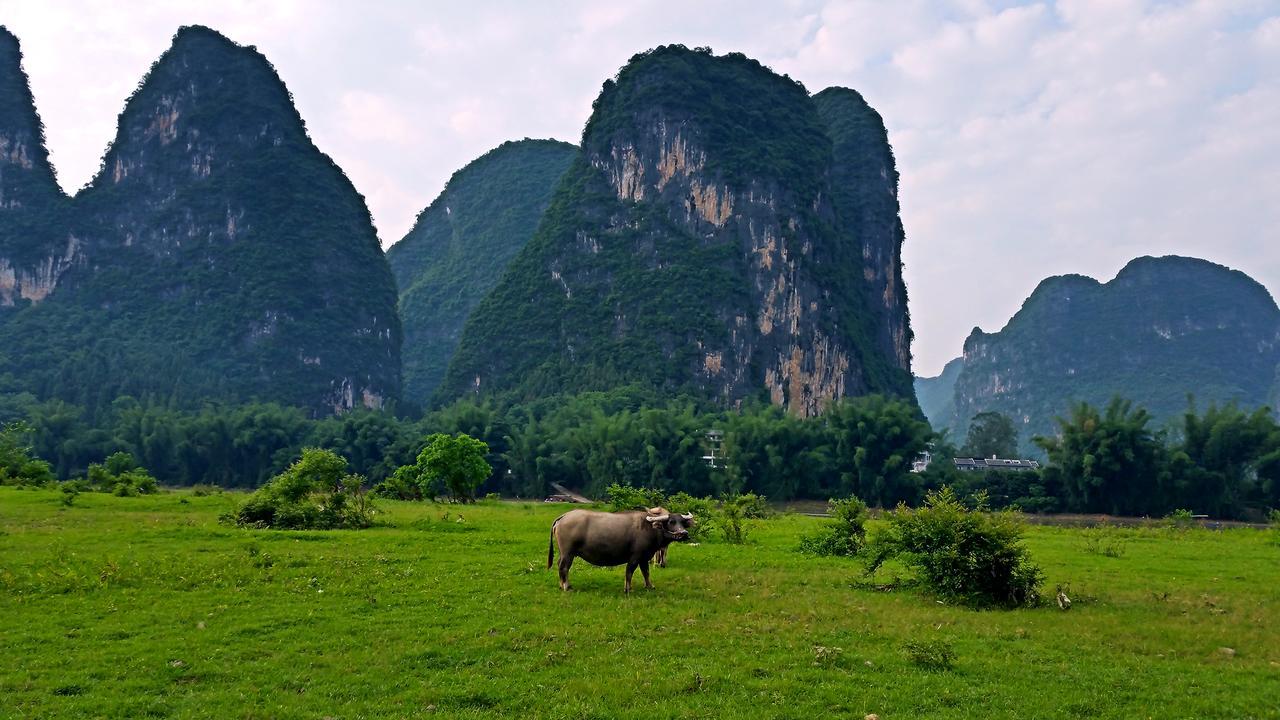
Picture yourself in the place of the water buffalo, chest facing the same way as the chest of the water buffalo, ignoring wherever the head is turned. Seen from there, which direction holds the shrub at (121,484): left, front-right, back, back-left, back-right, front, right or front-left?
back-left

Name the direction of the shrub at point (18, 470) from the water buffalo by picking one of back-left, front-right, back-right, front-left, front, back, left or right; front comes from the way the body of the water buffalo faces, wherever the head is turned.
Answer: back-left

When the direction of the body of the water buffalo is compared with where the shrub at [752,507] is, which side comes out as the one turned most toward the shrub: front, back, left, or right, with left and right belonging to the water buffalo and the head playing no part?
left

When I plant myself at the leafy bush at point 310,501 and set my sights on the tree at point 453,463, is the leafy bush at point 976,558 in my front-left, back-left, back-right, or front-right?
back-right

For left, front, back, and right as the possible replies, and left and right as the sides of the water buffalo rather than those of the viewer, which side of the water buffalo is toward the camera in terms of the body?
right

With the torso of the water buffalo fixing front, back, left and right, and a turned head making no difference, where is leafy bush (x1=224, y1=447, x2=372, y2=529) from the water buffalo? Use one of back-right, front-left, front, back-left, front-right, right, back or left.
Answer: back-left
